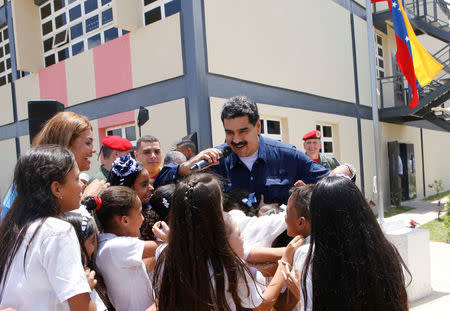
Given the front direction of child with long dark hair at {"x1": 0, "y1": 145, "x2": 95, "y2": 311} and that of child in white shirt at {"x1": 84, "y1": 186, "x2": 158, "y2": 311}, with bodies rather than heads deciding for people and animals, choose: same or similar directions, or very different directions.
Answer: same or similar directions

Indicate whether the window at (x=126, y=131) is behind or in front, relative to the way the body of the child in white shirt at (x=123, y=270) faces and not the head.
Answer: in front

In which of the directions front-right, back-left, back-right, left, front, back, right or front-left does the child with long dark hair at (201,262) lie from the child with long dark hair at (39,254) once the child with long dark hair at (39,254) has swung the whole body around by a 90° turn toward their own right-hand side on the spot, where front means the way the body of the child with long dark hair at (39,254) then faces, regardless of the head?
front-left

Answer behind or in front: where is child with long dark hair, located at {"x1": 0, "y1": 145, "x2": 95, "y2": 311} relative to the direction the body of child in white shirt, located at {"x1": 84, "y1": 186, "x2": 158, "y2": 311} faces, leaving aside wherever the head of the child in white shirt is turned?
behind

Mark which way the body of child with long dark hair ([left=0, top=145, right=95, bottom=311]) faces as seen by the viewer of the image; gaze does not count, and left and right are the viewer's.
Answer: facing away from the viewer and to the right of the viewer

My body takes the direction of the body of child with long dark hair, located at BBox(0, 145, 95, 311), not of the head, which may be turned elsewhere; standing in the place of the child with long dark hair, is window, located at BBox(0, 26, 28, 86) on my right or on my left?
on my left

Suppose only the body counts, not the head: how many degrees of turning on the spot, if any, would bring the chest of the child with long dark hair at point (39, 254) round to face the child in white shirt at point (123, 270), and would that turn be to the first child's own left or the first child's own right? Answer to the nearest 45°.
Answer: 0° — they already face them

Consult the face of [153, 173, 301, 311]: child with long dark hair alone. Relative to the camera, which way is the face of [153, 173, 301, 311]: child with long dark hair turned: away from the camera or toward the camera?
away from the camera

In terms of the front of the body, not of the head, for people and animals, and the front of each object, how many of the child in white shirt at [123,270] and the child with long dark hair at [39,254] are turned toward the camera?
0

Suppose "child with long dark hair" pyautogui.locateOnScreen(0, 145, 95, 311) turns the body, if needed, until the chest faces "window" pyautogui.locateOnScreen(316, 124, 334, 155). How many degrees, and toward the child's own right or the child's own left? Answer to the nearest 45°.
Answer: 0° — they already face it

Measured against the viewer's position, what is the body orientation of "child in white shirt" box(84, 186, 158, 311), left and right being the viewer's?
facing away from the viewer and to the right of the viewer

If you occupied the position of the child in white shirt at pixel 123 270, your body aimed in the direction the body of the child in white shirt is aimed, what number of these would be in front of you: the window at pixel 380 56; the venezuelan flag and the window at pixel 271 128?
3

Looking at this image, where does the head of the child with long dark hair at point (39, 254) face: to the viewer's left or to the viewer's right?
to the viewer's right

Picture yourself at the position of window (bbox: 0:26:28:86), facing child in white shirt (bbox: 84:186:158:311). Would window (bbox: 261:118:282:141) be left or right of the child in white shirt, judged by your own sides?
left

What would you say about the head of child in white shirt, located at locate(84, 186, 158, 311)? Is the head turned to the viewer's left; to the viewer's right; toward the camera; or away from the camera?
to the viewer's right

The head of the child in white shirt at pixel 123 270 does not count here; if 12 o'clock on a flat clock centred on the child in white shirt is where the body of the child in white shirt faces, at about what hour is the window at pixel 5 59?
The window is roughly at 10 o'clock from the child in white shirt.
